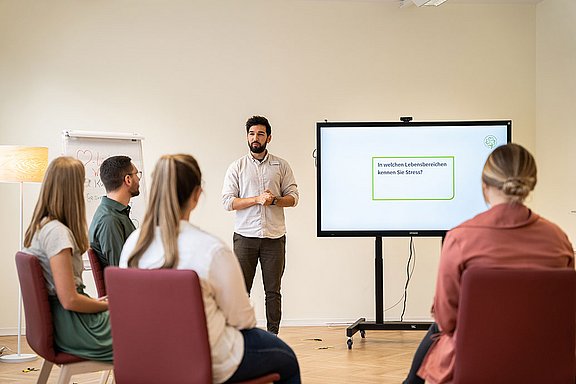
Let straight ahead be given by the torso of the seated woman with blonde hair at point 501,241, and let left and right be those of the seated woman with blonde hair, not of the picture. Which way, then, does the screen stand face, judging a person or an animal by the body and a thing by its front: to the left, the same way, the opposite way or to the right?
the opposite way

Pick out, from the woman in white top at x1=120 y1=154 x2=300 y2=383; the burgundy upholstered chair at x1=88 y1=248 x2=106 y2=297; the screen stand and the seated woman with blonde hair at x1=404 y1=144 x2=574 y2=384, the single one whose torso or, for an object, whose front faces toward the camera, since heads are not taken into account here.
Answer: the screen stand

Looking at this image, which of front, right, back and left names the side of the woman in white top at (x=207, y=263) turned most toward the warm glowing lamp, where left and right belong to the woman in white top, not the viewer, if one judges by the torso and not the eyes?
left

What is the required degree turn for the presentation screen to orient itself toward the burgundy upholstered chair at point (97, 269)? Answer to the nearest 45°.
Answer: approximately 45° to its right

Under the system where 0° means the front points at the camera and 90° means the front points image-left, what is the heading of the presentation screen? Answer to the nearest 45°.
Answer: approximately 0°

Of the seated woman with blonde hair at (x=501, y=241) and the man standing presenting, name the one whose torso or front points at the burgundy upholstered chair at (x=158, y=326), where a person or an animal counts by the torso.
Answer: the man standing presenting

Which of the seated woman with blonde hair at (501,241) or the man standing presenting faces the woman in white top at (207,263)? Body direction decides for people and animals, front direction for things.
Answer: the man standing presenting

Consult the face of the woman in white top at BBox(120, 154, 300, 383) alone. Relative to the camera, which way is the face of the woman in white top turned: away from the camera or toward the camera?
away from the camera

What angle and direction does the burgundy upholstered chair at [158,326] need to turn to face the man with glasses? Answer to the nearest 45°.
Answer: approximately 45° to its left

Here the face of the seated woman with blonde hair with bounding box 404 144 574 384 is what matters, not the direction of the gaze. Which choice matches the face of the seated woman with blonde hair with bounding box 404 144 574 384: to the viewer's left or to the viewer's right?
to the viewer's left

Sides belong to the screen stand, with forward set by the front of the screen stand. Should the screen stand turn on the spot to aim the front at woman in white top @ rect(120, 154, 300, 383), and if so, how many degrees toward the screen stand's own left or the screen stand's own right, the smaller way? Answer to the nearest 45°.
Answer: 0° — it already faces them

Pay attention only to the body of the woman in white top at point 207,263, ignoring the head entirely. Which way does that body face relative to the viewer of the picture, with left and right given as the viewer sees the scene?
facing away from the viewer and to the right of the viewer

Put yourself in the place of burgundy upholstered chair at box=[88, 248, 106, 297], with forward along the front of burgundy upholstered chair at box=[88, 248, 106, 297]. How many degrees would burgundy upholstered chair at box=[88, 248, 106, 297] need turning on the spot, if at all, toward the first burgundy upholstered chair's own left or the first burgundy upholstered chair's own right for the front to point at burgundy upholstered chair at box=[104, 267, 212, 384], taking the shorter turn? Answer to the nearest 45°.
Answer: approximately 90° to the first burgundy upholstered chair's own right

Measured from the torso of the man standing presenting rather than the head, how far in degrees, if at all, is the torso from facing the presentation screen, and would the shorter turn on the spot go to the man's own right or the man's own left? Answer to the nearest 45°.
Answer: approximately 90° to the man's own left

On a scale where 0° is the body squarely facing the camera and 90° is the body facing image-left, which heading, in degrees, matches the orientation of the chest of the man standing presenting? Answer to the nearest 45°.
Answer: approximately 0°
